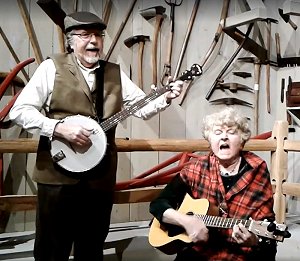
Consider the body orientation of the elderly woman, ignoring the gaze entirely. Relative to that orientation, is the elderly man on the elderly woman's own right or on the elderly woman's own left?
on the elderly woman's own right

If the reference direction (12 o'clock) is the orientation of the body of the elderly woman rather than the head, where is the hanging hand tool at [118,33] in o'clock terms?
The hanging hand tool is roughly at 5 o'clock from the elderly woman.

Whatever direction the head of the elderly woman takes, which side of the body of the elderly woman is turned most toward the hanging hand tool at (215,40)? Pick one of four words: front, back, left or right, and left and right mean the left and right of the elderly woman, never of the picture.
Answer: back

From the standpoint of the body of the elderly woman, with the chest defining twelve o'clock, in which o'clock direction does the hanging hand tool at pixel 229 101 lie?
The hanging hand tool is roughly at 6 o'clock from the elderly woman.

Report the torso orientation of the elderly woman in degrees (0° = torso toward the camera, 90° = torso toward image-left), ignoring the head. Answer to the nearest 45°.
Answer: approximately 0°

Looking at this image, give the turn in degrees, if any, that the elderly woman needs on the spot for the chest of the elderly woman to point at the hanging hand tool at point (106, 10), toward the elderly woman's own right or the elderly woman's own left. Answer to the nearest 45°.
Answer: approximately 135° to the elderly woman's own right

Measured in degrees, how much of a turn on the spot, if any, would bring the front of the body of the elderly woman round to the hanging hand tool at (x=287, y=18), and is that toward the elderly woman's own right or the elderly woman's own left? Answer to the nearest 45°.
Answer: approximately 180°

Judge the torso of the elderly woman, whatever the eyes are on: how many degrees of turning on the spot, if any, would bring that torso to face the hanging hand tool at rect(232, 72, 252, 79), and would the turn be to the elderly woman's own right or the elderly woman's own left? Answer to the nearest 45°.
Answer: approximately 180°

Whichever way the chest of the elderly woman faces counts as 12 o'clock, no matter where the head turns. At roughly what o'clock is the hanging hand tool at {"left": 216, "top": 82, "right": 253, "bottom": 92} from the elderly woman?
The hanging hand tool is roughly at 6 o'clock from the elderly woman.

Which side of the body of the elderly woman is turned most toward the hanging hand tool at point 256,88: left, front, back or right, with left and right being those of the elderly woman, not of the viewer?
back
